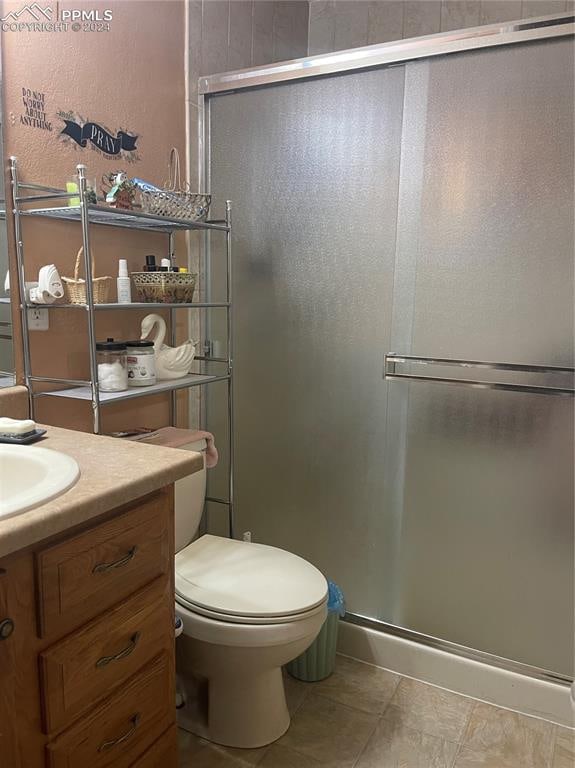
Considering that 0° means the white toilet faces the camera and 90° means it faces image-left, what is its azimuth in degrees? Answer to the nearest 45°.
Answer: approximately 315°

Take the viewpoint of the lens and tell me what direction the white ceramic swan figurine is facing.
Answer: facing to the left of the viewer

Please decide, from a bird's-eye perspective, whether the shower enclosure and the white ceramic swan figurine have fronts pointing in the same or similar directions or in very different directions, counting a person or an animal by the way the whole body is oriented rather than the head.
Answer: same or similar directions

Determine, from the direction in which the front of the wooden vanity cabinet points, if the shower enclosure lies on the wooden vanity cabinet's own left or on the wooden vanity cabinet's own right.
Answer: on the wooden vanity cabinet's own left

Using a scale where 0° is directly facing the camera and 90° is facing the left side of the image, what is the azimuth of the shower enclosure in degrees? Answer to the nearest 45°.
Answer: approximately 45°

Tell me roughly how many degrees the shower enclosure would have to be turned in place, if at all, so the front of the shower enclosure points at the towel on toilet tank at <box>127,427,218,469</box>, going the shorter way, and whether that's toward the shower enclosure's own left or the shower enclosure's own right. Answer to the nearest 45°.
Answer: approximately 45° to the shower enclosure's own right

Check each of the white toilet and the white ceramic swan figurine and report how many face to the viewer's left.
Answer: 1

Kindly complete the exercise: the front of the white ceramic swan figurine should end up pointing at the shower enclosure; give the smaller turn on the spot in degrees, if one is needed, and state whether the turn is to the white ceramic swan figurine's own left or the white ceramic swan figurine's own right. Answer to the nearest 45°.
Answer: approximately 180°

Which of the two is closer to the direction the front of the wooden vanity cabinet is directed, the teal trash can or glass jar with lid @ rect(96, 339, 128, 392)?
the teal trash can

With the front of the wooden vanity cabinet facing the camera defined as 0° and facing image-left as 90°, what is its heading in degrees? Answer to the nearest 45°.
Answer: approximately 315°

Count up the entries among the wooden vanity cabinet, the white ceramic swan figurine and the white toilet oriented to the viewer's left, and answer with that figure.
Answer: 1
